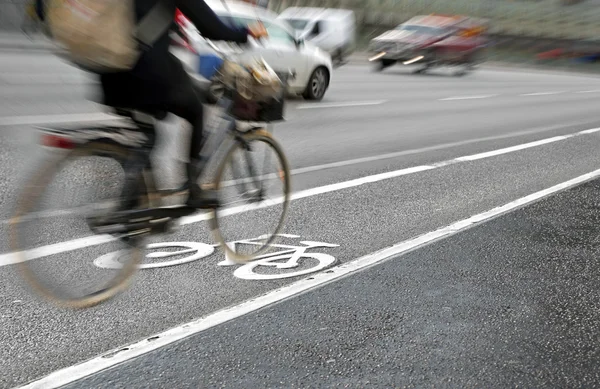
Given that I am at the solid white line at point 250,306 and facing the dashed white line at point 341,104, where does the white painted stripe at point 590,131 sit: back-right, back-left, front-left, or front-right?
front-right

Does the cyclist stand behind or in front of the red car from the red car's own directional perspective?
in front

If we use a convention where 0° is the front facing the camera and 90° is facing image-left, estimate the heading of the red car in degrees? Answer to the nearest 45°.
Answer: approximately 45°

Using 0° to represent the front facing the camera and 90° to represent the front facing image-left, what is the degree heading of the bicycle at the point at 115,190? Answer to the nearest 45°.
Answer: approximately 225°

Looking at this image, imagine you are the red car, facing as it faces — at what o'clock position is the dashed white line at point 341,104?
The dashed white line is roughly at 11 o'clock from the red car.

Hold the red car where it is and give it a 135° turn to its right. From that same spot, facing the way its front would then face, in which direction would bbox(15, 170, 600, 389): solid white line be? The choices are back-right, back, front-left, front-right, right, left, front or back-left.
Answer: back

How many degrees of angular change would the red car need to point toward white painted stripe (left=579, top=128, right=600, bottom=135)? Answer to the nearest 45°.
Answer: approximately 45° to its left

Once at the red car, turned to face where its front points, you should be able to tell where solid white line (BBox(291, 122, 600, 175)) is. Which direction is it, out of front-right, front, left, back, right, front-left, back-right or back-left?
front-left

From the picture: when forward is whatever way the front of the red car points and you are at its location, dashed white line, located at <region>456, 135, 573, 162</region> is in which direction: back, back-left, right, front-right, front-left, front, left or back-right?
front-left
